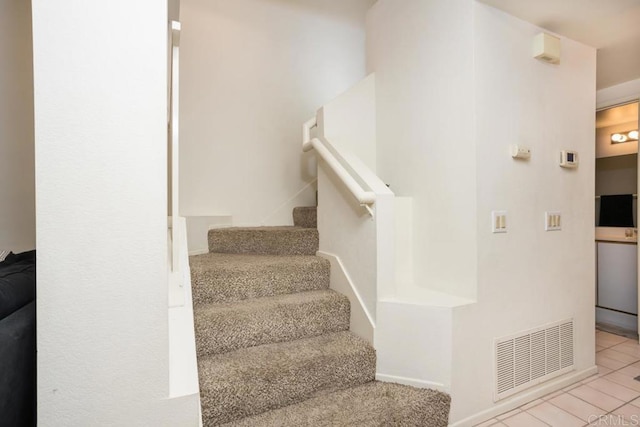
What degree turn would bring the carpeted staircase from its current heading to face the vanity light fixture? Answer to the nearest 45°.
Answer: approximately 135° to its left

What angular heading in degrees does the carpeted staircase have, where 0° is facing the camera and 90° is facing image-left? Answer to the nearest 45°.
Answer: approximately 0°

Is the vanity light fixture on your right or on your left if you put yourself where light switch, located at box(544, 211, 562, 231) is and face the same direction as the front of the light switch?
on your left

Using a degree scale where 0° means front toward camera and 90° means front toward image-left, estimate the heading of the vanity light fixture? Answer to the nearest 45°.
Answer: approximately 45°

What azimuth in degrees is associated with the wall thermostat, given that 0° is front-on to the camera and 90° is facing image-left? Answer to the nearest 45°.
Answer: approximately 315°

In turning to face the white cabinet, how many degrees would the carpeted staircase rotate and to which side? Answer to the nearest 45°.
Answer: approximately 135° to its left

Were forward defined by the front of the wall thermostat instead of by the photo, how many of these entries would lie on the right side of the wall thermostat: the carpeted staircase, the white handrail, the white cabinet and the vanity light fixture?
2

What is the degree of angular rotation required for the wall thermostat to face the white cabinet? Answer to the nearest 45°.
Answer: approximately 135° to its left
